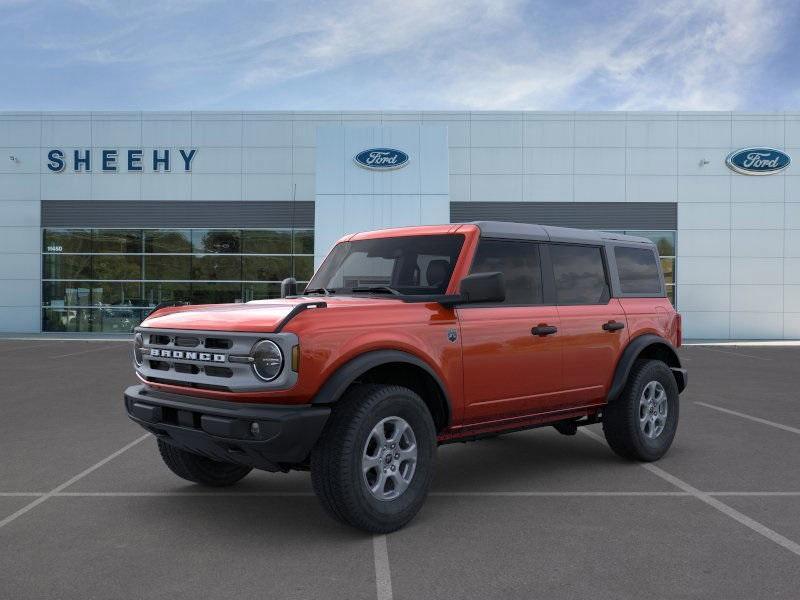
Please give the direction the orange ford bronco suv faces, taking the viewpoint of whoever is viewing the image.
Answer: facing the viewer and to the left of the viewer

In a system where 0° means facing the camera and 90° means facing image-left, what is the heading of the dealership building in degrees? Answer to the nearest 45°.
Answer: approximately 0°

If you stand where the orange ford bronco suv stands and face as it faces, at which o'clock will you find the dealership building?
The dealership building is roughly at 5 o'clock from the orange ford bronco suv.

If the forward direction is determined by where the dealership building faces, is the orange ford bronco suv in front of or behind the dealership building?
in front

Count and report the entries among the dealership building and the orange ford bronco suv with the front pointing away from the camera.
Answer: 0
